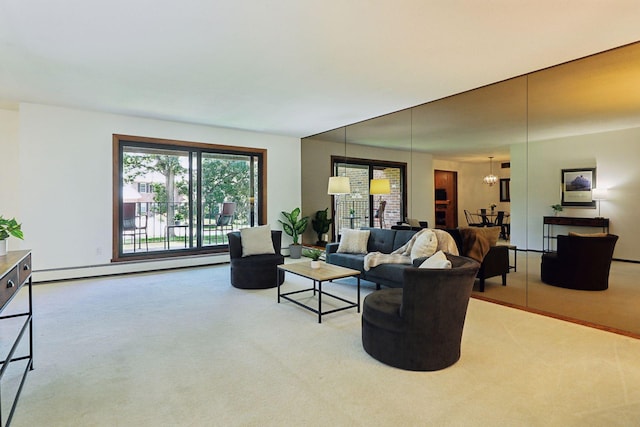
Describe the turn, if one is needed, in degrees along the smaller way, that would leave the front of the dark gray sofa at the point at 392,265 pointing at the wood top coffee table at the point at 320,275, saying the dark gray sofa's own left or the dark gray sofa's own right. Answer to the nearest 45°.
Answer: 0° — it already faces it

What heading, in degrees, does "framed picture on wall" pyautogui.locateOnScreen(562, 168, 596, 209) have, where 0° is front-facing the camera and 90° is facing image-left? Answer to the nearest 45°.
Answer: approximately 0°

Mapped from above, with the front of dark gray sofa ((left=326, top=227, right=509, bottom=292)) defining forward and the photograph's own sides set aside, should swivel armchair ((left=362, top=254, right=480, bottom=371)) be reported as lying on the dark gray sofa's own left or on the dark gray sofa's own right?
on the dark gray sofa's own left

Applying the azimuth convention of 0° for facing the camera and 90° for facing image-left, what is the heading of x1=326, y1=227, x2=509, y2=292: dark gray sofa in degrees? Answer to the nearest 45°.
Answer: approximately 45°
